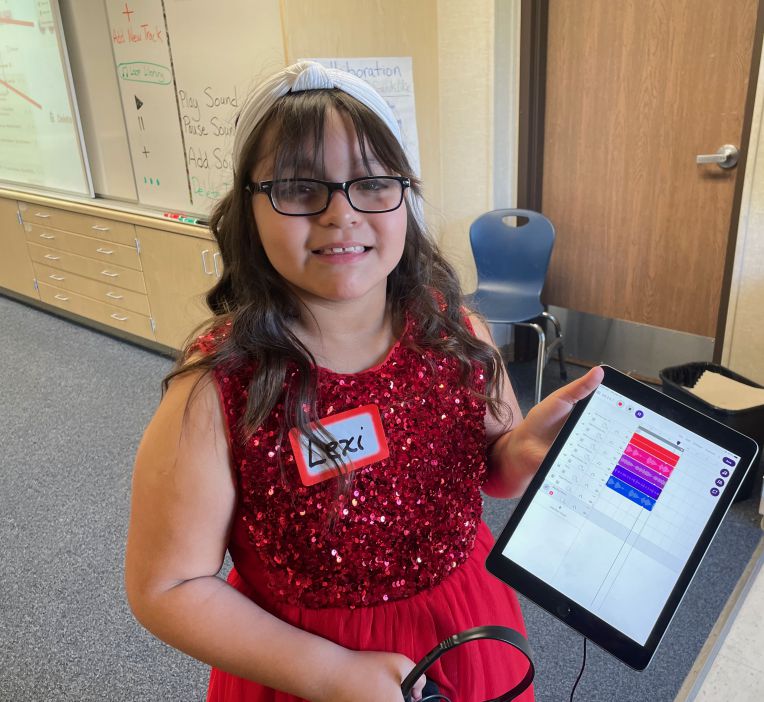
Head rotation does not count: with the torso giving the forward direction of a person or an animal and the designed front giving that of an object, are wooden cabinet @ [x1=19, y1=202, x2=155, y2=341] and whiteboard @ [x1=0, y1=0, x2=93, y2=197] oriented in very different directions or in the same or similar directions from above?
same or similar directions

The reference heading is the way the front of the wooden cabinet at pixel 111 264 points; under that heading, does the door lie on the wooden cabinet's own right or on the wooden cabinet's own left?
on the wooden cabinet's own left

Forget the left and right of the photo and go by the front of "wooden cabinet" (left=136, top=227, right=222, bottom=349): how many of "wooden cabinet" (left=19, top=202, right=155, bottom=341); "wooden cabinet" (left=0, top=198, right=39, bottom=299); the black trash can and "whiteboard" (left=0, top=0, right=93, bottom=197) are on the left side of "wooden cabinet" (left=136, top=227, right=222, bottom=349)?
1

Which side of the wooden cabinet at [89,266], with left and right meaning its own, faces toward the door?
left

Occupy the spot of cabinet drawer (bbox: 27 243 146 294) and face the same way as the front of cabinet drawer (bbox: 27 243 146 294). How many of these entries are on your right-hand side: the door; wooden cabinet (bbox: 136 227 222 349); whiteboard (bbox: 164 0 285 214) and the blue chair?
0

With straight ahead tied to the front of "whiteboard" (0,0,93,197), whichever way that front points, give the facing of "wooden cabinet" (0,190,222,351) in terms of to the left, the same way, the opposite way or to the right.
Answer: the same way

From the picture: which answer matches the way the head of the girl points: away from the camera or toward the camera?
toward the camera

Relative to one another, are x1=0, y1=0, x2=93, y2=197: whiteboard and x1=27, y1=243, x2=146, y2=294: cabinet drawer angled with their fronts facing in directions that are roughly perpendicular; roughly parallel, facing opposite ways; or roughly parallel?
roughly parallel

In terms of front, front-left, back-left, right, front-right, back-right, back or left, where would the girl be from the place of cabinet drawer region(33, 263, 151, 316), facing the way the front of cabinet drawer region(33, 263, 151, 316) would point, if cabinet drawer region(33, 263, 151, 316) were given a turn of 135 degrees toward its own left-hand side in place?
right

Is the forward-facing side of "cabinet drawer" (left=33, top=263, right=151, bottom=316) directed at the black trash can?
no

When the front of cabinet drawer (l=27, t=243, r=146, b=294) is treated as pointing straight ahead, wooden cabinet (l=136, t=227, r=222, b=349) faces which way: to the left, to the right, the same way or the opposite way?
the same way

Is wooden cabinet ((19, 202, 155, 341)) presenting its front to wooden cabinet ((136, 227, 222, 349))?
no

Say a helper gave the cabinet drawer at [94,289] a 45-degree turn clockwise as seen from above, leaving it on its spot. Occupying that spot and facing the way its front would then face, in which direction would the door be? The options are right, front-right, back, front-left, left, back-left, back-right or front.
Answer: back-left

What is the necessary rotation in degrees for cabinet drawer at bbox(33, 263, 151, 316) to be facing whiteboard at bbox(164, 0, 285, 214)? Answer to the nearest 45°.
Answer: approximately 90° to its left

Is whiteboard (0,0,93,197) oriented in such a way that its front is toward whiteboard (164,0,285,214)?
no

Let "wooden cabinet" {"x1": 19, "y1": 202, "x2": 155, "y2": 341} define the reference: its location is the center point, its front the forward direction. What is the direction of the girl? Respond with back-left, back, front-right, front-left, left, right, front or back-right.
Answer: front-left

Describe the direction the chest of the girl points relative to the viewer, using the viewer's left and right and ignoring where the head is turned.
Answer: facing the viewer

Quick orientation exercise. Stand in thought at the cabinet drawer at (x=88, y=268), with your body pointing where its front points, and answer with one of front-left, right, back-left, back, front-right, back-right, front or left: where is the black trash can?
left
